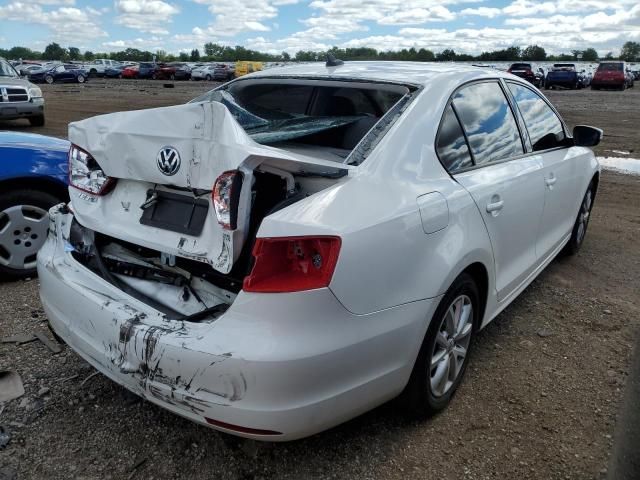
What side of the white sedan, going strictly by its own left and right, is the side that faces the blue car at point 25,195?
left

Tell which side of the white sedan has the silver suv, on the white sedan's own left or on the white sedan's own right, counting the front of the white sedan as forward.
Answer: on the white sedan's own left

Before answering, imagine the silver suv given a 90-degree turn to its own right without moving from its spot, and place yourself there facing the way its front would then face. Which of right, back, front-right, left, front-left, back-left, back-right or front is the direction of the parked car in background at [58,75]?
back-right

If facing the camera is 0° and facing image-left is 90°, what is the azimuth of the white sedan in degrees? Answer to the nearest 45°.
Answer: approximately 225°

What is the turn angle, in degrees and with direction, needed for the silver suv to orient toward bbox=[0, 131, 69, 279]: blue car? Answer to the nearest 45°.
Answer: approximately 45° to its right

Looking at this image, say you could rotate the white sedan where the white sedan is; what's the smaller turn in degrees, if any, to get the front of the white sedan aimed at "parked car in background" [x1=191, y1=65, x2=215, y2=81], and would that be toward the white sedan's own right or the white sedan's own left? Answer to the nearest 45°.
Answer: approximately 45° to the white sedan's own left
